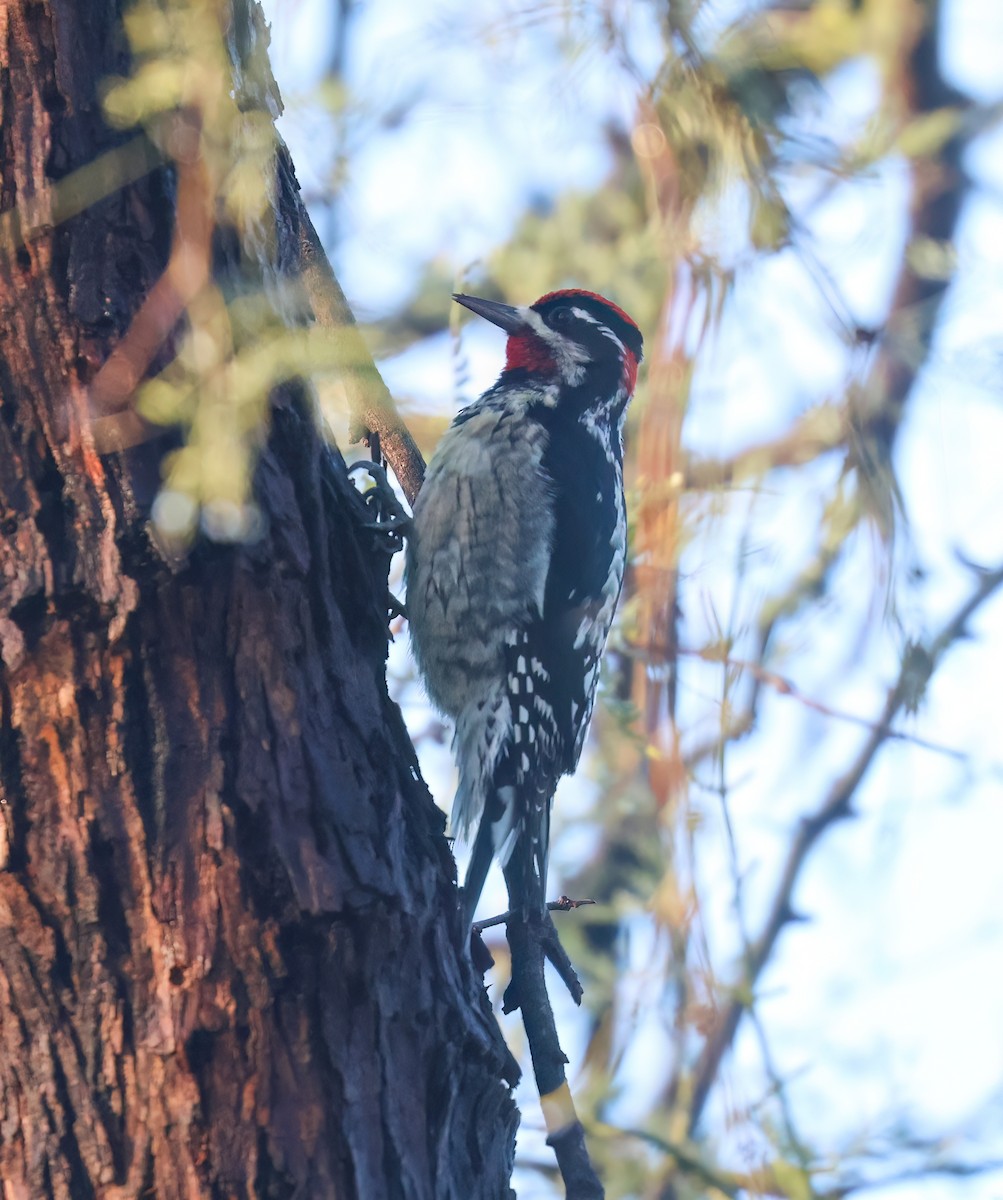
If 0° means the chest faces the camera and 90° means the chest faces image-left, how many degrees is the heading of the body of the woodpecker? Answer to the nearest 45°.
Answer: approximately 90°

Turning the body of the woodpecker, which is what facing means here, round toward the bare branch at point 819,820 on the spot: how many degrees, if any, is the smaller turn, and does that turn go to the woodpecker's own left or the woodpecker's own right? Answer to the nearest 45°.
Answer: approximately 135° to the woodpecker's own right
